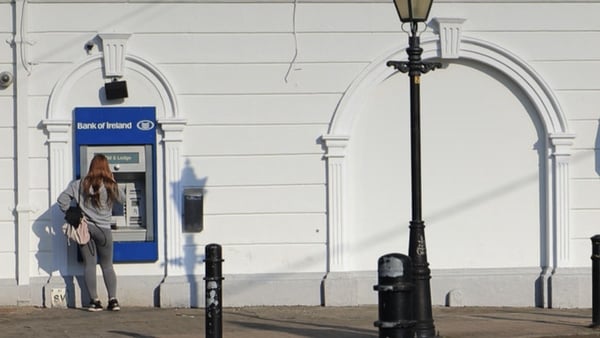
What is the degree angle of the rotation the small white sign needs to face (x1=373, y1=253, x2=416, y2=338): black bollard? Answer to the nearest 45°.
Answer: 0° — it already faces it

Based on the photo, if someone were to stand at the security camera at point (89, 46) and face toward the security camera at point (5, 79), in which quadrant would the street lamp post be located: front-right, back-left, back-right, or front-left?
back-left

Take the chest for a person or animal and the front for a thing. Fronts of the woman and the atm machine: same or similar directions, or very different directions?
very different directions

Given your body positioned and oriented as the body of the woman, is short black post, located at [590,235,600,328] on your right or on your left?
on your right

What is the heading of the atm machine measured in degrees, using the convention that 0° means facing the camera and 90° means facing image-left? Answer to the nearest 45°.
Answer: approximately 0°

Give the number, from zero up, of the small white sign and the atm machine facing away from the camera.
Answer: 0

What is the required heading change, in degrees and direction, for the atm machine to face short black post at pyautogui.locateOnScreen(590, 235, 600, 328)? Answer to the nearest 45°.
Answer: approximately 45° to its left

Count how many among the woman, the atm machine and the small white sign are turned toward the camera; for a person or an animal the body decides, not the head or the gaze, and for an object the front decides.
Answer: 2

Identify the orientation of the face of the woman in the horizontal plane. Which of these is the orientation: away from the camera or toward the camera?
away from the camera

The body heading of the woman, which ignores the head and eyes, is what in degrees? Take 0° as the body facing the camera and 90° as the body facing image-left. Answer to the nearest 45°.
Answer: approximately 180°

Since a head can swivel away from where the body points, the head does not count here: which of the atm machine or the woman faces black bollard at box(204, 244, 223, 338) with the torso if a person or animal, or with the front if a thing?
the atm machine
